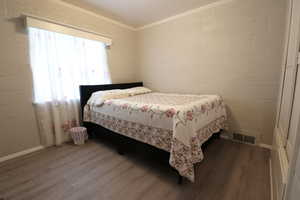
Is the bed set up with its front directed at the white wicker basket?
no

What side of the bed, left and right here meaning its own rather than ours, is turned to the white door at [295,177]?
front

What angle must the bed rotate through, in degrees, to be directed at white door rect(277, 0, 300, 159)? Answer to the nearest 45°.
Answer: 0° — it already faces it

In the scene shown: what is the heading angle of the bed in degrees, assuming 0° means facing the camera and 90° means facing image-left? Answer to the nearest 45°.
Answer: approximately 315°

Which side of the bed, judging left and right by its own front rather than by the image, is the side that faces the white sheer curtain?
back

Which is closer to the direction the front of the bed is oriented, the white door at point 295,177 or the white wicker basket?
the white door

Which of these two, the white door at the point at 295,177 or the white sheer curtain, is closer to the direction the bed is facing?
the white door
